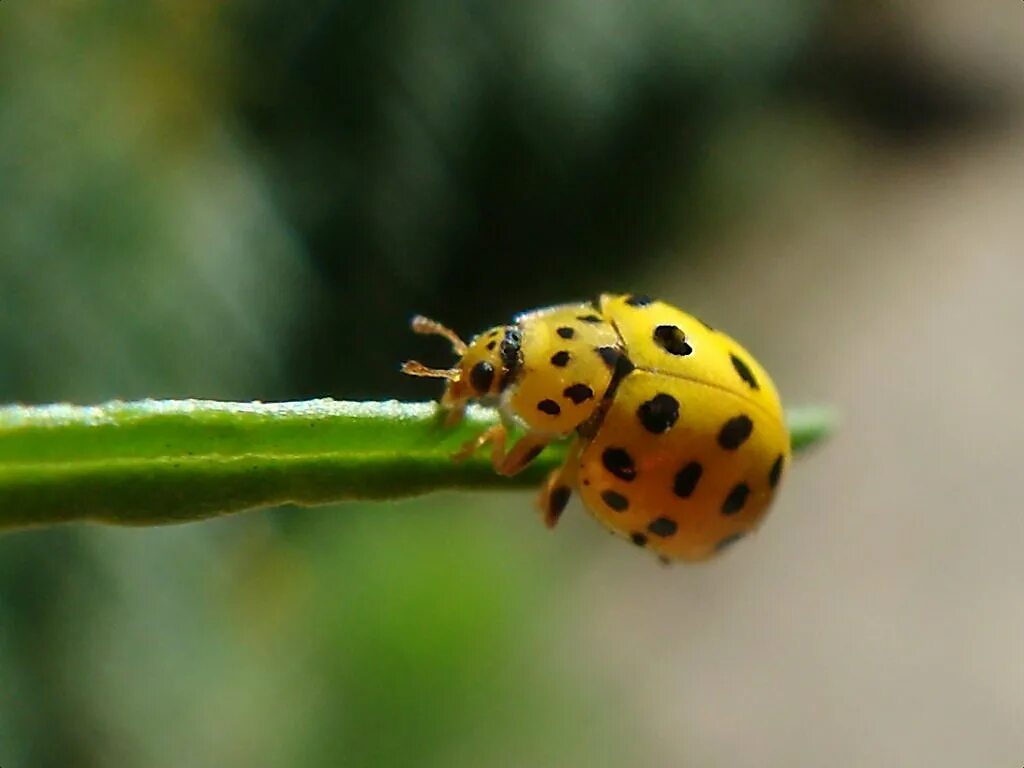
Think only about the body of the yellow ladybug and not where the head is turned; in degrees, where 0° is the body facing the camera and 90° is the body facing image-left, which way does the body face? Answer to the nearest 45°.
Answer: approximately 90°
